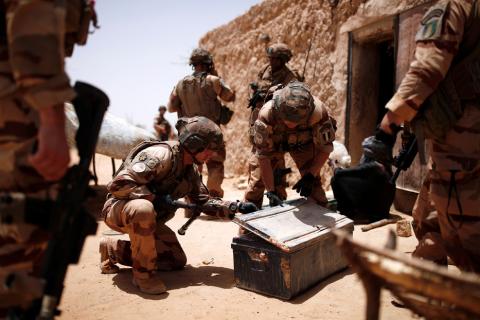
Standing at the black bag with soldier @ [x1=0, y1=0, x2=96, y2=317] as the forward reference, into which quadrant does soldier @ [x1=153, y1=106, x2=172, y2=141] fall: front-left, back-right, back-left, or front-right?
back-right

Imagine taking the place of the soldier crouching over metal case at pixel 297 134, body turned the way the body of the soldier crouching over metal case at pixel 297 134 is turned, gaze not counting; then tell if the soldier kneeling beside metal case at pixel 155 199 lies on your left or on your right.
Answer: on your right

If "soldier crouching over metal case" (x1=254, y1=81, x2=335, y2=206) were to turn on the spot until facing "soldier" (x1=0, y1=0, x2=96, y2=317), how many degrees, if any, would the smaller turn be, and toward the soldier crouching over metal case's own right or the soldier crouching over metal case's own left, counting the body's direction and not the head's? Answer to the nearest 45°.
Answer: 0° — they already face them

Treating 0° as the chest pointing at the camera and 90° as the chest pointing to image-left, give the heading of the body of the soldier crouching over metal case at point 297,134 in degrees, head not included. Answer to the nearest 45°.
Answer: approximately 0°

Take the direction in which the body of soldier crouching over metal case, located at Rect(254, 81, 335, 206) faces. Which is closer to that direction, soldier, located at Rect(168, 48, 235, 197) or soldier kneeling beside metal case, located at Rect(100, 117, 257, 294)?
the soldier kneeling beside metal case

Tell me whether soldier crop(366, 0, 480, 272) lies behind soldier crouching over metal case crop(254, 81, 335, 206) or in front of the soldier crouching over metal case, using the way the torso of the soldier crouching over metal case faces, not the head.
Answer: in front

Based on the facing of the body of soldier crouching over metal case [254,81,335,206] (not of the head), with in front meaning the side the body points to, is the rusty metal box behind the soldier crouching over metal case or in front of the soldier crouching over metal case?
in front
